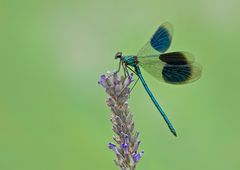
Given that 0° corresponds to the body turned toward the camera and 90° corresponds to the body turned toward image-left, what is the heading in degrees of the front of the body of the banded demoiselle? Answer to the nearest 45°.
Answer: approximately 90°
